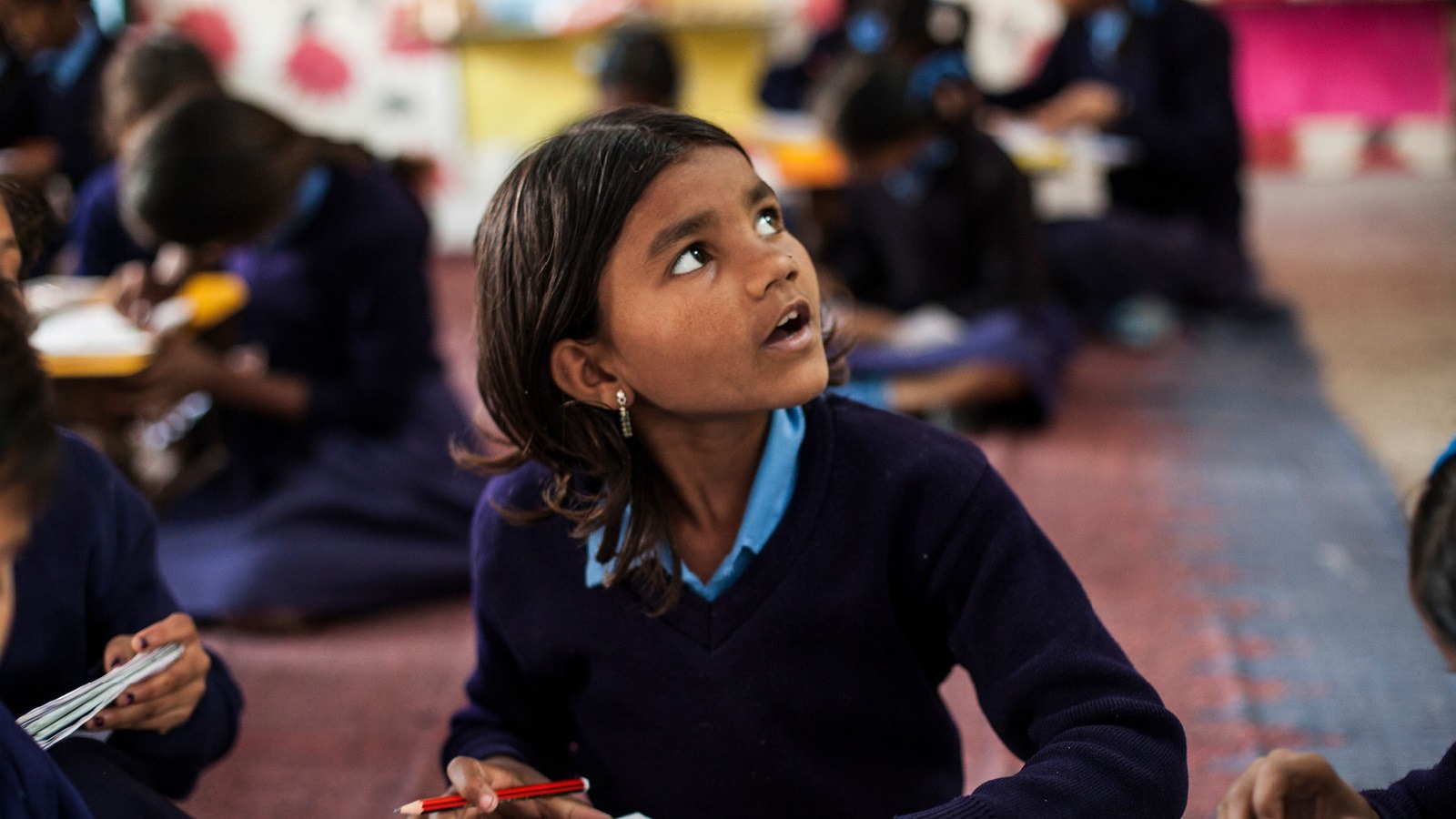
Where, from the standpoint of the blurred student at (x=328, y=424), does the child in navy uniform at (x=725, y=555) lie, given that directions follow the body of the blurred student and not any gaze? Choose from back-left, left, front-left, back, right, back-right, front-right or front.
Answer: left

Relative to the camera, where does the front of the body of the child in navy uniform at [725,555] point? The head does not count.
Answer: toward the camera

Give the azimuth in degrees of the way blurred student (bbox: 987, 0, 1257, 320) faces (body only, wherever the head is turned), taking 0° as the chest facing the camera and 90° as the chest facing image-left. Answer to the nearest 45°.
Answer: approximately 90°

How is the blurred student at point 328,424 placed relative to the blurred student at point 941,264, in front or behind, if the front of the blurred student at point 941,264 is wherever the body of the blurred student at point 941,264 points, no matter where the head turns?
in front

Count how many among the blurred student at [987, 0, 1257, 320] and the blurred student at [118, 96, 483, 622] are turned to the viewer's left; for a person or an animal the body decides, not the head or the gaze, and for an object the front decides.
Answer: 2

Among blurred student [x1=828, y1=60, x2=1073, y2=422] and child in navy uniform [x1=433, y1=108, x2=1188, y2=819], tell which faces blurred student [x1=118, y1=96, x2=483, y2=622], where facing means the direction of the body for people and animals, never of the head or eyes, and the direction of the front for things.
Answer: blurred student [x1=828, y1=60, x2=1073, y2=422]

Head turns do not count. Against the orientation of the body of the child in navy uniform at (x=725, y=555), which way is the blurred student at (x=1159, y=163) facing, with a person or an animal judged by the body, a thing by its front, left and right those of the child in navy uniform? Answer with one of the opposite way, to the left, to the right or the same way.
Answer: to the right

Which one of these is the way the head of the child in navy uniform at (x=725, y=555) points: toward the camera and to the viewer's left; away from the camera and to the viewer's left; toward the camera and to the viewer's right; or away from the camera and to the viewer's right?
toward the camera and to the viewer's right

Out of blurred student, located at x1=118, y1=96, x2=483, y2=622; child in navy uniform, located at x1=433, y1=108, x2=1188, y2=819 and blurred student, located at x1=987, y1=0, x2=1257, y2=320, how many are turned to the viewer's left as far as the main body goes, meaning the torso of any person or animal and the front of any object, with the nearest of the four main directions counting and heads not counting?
2

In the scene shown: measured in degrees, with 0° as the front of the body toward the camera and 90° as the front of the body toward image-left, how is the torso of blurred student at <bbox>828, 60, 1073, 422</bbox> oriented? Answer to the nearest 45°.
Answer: approximately 45°

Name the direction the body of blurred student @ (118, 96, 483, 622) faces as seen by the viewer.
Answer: to the viewer's left

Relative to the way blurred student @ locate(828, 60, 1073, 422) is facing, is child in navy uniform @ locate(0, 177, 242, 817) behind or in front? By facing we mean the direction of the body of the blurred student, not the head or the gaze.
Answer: in front

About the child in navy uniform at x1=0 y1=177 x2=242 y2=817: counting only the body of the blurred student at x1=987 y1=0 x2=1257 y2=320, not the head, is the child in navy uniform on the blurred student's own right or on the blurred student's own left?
on the blurred student's own left

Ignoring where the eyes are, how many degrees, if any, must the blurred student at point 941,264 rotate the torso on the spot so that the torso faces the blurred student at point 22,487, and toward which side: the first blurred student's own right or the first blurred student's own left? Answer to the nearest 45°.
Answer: approximately 45° to the first blurred student's own left

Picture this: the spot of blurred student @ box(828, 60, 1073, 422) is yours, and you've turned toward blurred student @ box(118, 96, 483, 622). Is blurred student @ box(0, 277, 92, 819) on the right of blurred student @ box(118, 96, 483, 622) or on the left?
left
